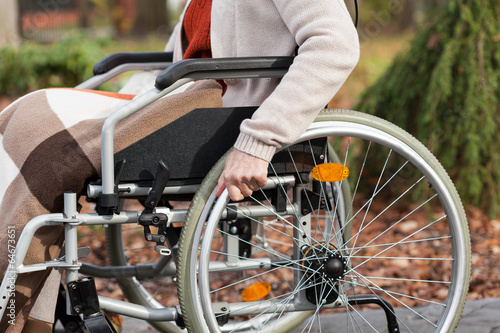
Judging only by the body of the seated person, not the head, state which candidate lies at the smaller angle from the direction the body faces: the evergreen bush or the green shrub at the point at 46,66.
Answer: the green shrub

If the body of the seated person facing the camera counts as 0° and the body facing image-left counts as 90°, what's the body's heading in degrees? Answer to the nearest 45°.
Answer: approximately 90°

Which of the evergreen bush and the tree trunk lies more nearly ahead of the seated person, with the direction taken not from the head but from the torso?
the tree trunk

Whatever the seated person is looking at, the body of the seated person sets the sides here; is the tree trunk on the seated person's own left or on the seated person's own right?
on the seated person's own right

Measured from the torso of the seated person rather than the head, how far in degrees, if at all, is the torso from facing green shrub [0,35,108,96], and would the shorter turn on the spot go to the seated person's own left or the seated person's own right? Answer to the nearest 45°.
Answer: approximately 90° to the seated person's own right

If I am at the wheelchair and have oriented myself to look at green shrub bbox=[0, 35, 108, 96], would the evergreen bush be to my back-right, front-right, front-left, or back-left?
front-right

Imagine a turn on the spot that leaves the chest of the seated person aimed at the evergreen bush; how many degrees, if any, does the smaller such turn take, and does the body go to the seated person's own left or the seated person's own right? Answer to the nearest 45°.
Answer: approximately 135° to the seated person's own right
